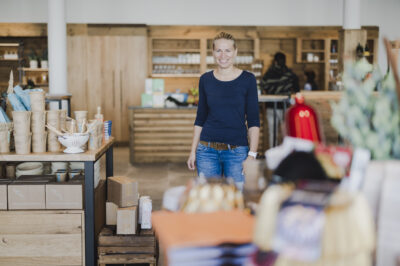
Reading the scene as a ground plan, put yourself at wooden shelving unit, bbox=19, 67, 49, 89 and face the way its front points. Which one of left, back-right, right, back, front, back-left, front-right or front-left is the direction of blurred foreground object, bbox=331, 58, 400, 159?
front

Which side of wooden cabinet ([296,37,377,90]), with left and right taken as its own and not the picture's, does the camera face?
front

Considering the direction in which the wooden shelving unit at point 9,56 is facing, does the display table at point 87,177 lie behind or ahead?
ahead

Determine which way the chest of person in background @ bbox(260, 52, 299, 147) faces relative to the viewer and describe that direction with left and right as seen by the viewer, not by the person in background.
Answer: facing away from the viewer

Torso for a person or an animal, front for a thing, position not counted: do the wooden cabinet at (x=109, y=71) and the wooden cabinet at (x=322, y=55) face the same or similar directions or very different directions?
same or similar directions

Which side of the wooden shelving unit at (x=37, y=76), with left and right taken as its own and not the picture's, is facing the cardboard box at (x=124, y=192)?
front

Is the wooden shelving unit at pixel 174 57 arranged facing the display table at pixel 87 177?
yes

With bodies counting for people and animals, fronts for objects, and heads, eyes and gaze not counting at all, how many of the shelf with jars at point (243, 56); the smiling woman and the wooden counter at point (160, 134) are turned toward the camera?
3

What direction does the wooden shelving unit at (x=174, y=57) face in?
toward the camera

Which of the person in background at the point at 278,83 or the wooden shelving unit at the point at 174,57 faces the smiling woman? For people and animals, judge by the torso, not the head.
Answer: the wooden shelving unit

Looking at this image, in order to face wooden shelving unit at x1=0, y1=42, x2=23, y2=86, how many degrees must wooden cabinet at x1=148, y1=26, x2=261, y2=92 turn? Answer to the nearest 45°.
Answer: approximately 90° to its right

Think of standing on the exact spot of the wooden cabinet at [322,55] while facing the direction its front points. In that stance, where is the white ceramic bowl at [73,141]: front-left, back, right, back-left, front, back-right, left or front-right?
front

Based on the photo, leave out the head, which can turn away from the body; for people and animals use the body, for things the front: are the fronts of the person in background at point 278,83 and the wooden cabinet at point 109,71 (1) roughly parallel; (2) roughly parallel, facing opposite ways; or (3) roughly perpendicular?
roughly parallel, facing opposite ways

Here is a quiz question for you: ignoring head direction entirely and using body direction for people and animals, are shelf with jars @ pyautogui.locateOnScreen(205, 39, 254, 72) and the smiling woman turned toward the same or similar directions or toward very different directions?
same or similar directions

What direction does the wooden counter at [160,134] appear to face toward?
toward the camera

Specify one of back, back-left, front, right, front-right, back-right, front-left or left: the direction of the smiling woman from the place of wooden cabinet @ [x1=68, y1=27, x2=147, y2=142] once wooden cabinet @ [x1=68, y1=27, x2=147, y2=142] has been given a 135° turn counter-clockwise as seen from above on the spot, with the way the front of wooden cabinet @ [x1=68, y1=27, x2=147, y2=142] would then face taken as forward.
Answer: back-right

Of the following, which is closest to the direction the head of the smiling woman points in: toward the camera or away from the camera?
toward the camera

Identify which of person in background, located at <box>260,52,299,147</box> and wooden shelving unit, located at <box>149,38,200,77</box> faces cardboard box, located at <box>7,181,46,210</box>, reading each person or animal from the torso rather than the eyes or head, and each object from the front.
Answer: the wooden shelving unit

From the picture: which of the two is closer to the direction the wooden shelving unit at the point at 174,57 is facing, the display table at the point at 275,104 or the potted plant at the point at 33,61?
the display table

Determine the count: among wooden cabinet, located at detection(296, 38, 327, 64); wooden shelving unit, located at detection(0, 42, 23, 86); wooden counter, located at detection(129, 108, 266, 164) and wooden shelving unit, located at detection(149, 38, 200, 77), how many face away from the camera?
0

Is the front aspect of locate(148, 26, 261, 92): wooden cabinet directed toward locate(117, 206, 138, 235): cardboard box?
yes
